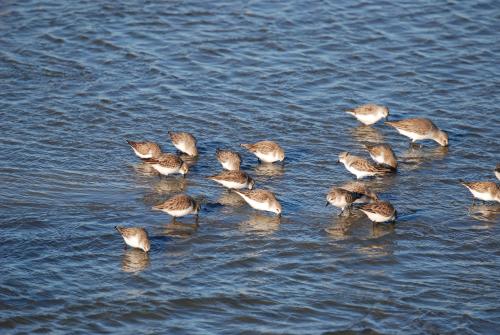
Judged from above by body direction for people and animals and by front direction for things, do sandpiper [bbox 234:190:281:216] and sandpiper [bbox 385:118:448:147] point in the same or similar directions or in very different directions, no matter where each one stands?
same or similar directions

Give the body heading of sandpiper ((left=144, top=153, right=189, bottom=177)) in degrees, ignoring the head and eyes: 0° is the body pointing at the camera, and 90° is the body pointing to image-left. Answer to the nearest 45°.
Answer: approximately 270°

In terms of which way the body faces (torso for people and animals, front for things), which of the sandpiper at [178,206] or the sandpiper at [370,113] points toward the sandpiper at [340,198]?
the sandpiper at [178,206]

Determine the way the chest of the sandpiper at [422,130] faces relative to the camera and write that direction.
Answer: to the viewer's right

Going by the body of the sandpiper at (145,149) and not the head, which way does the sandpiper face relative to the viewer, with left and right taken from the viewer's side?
facing to the right of the viewer

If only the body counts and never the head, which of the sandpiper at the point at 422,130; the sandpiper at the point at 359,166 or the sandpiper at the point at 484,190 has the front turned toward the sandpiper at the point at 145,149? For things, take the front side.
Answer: the sandpiper at the point at 359,166

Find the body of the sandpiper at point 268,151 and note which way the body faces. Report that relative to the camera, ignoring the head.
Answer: to the viewer's right

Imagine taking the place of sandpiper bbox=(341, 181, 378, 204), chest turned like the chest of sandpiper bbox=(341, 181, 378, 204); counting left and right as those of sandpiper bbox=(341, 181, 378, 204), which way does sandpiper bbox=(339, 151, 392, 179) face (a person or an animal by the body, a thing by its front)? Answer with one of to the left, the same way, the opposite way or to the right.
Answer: the opposite way

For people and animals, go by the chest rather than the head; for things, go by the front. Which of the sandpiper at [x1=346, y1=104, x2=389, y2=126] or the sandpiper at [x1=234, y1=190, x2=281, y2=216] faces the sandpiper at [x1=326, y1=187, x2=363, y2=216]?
the sandpiper at [x1=234, y1=190, x2=281, y2=216]

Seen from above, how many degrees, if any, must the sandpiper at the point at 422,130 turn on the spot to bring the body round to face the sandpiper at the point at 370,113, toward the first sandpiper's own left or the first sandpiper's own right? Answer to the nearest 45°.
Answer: approximately 135° to the first sandpiper's own left

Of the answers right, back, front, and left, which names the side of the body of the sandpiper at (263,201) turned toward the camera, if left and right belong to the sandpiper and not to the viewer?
right

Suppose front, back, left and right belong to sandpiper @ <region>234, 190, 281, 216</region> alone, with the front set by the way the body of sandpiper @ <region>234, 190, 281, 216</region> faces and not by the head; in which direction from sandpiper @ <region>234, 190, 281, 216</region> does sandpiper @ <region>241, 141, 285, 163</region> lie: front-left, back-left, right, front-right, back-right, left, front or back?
left

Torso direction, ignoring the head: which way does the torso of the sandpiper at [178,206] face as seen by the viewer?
to the viewer's right
